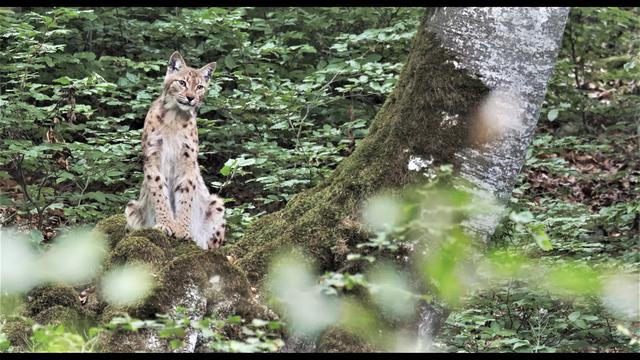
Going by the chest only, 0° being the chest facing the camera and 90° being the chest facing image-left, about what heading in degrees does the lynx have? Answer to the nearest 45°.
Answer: approximately 0°

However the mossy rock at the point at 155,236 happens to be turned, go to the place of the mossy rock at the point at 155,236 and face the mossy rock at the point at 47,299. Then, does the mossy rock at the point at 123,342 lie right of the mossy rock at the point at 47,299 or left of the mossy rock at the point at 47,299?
left

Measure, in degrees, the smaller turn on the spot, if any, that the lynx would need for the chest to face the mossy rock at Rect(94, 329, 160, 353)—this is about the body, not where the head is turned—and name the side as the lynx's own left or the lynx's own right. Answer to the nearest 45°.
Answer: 0° — it already faces it

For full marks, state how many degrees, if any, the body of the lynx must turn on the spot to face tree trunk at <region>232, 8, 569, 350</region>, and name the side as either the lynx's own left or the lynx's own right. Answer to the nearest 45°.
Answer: approximately 45° to the lynx's own left
